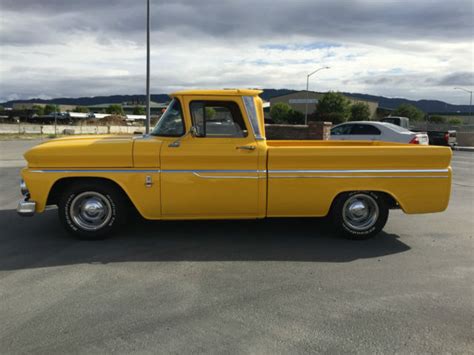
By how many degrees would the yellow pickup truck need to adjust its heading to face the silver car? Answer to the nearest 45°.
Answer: approximately 135° to its right

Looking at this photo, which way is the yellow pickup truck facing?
to the viewer's left
